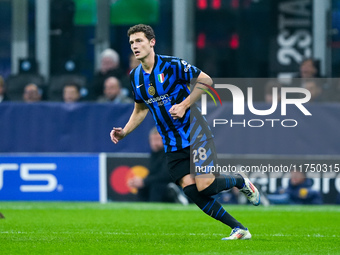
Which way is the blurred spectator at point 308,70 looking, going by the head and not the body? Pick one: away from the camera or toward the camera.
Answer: toward the camera

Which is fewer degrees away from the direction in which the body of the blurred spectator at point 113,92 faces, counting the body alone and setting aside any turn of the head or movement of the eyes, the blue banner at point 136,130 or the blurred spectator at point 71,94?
the blue banner

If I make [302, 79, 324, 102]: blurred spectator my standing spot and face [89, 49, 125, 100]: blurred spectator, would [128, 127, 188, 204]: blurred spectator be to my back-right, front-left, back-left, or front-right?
front-left

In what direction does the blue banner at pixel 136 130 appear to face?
toward the camera

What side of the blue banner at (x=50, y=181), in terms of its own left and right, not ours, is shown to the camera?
front

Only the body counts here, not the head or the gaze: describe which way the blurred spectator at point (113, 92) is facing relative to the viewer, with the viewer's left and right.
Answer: facing the viewer

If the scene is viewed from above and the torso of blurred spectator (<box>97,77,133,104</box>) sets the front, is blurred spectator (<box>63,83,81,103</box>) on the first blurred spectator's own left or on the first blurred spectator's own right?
on the first blurred spectator's own right

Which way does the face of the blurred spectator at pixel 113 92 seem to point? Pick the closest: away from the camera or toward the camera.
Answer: toward the camera

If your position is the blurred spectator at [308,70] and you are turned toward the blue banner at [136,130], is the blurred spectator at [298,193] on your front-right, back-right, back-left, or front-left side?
front-left

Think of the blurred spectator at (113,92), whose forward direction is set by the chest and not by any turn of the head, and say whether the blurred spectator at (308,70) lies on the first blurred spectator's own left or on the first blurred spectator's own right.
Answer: on the first blurred spectator's own left

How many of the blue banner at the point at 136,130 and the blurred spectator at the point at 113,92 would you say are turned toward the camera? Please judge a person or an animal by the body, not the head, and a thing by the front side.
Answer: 2

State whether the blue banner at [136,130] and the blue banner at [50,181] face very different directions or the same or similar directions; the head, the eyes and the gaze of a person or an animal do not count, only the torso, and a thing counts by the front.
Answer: same or similar directions

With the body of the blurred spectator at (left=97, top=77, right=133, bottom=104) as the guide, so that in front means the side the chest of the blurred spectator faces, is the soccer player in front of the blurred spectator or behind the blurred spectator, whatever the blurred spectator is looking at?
in front

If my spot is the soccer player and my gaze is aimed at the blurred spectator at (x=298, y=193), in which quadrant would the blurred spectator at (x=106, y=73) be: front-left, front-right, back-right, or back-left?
front-left

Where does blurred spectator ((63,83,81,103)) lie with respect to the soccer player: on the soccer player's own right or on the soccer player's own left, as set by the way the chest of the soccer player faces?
on the soccer player's own right

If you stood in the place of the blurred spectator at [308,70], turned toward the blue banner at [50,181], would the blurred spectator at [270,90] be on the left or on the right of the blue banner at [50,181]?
left
